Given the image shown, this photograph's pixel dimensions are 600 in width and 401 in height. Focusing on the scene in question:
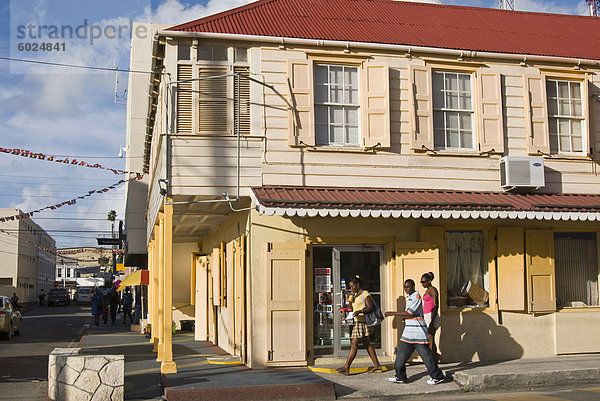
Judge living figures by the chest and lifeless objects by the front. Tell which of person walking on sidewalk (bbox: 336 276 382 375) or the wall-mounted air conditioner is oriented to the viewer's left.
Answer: the person walking on sidewalk

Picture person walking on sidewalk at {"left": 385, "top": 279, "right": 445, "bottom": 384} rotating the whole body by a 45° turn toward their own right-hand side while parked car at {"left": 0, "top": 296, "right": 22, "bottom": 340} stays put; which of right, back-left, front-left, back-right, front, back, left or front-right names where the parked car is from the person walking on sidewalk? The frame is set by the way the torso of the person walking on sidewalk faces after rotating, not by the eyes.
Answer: front

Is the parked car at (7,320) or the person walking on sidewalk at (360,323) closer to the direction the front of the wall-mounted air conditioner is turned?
the person walking on sidewalk

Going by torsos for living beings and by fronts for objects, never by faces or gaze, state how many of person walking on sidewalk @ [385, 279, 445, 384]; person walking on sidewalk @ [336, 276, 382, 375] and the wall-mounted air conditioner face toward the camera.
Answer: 1

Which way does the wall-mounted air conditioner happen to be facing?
toward the camera

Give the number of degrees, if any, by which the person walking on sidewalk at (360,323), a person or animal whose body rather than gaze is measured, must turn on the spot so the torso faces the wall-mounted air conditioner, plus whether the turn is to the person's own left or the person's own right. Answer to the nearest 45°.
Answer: approximately 135° to the person's own right

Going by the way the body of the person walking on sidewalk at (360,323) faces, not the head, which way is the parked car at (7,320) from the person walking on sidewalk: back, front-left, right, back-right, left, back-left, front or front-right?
front-right

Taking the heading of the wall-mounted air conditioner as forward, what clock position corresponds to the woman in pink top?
The woman in pink top is roughly at 1 o'clock from the wall-mounted air conditioner.

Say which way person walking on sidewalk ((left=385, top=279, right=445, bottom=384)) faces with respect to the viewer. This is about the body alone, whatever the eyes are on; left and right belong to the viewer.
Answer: facing to the left of the viewer

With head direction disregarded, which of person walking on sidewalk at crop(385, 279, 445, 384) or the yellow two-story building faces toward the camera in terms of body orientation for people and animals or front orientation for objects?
the yellow two-story building

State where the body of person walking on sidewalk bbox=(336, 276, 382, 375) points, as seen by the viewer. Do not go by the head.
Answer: to the viewer's left

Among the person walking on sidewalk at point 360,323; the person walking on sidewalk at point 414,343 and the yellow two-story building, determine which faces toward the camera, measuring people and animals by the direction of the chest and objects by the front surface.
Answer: the yellow two-story building

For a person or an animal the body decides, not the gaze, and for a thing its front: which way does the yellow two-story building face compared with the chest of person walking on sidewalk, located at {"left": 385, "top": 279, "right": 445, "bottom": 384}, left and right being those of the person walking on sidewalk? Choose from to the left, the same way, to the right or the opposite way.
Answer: to the left

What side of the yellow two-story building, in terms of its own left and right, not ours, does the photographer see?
front

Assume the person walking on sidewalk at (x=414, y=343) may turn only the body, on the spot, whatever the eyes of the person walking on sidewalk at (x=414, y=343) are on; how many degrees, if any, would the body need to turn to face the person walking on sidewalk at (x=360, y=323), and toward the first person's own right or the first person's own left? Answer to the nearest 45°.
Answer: approximately 45° to the first person's own right

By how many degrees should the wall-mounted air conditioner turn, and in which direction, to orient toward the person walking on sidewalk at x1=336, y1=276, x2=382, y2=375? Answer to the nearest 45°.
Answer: approximately 45° to its right

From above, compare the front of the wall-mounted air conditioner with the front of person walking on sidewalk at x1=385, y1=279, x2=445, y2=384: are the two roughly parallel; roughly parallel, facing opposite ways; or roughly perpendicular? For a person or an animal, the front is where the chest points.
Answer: roughly perpendicular
